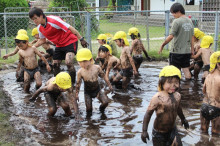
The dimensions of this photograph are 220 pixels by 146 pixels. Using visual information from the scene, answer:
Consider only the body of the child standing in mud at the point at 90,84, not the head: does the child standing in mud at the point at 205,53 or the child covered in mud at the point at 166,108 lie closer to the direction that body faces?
the child covered in mud

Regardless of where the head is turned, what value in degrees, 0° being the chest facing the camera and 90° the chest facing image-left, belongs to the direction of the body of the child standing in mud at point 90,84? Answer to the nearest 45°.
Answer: approximately 0°

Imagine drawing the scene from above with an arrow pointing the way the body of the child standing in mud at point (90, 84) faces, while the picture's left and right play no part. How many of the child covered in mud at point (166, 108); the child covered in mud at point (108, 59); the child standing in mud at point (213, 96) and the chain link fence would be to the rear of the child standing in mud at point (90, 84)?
2
